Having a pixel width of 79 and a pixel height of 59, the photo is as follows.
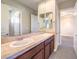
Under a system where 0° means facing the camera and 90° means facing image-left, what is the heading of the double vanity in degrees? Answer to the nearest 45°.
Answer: approximately 315°
